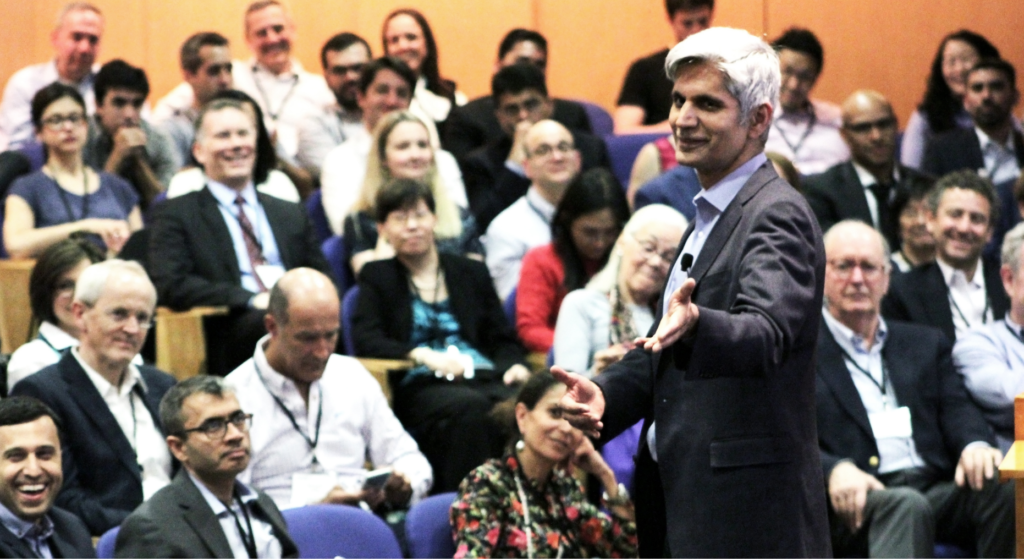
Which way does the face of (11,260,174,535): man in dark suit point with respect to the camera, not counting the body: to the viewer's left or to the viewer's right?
to the viewer's right

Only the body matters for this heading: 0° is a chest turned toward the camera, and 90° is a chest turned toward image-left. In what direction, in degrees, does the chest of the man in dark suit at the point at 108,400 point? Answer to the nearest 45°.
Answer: approximately 315°

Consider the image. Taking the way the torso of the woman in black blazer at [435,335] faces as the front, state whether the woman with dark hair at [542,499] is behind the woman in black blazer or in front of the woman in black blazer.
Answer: in front

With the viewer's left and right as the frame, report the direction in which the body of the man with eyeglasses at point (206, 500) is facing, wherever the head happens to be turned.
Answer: facing the viewer and to the right of the viewer

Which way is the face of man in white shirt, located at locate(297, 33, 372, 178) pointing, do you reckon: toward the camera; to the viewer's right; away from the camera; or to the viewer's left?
toward the camera

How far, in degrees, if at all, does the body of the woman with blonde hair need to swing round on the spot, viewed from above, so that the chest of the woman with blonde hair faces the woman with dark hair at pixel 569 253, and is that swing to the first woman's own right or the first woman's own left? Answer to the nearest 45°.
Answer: approximately 45° to the first woman's own left

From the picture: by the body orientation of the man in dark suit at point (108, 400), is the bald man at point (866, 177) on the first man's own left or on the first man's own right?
on the first man's own left

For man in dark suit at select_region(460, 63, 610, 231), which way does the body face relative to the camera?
toward the camera

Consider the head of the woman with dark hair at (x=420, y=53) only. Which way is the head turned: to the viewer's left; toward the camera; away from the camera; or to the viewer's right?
toward the camera

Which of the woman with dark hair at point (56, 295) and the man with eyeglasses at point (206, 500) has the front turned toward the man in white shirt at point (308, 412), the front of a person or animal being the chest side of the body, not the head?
the woman with dark hair

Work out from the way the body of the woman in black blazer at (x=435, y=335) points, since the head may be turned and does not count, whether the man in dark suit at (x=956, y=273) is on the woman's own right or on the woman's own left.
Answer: on the woman's own left

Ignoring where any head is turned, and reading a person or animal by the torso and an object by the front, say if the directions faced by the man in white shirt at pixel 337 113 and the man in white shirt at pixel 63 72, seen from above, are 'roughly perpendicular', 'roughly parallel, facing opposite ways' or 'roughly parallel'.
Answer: roughly parallel

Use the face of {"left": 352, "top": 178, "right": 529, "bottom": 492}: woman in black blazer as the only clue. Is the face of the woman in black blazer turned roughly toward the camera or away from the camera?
toward the camera

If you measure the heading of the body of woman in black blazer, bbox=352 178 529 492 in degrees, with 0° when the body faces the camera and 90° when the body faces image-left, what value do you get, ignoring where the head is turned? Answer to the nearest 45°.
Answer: approximately 0°
